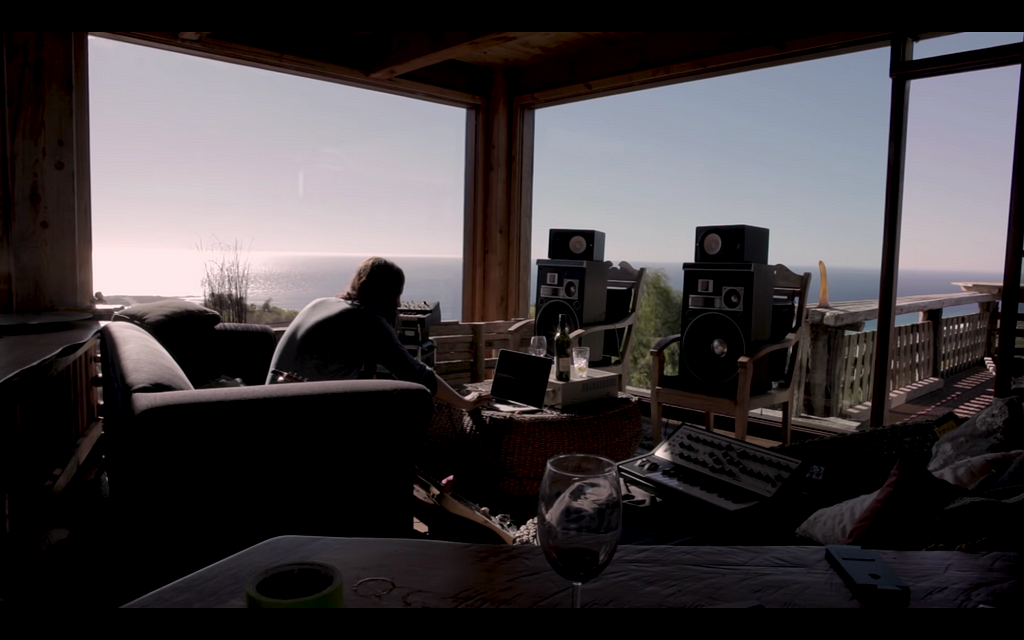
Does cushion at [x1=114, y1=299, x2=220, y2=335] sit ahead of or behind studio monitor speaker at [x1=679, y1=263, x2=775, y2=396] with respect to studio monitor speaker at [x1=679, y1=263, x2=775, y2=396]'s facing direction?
ahead

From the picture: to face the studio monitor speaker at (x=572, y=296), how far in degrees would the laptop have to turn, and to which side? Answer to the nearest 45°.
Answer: approximately 135° to its right

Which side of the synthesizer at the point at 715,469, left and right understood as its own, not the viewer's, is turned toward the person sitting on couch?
right

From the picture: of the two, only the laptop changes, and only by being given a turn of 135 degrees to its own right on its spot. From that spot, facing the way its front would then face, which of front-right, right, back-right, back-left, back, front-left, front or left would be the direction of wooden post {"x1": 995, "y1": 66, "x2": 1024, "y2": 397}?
right

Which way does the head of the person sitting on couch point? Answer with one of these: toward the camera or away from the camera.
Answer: away from the camera

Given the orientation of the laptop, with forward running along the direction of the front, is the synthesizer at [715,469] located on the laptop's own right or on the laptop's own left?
on the laptop's own left

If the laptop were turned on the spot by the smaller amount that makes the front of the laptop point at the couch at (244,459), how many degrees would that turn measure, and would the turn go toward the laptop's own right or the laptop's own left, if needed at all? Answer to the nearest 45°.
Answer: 0° — it already faces it

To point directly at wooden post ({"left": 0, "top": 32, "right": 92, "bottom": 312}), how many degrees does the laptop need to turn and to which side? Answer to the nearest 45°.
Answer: approximately 45° to its right

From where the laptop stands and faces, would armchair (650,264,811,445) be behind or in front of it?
behind

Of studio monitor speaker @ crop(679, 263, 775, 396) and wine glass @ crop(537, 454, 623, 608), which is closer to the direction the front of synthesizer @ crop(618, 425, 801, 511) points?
the wine glass

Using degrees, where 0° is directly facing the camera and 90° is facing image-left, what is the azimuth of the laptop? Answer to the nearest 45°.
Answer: approximately 45°

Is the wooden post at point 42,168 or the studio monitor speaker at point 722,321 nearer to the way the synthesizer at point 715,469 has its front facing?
the wooden post
